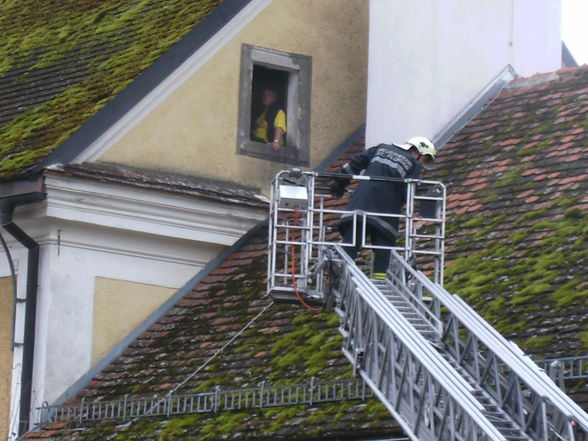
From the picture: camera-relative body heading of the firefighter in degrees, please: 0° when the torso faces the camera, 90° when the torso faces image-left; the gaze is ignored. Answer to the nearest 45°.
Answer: approximately 225°

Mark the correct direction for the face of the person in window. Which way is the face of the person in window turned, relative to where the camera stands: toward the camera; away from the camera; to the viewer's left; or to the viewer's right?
toward the camera
